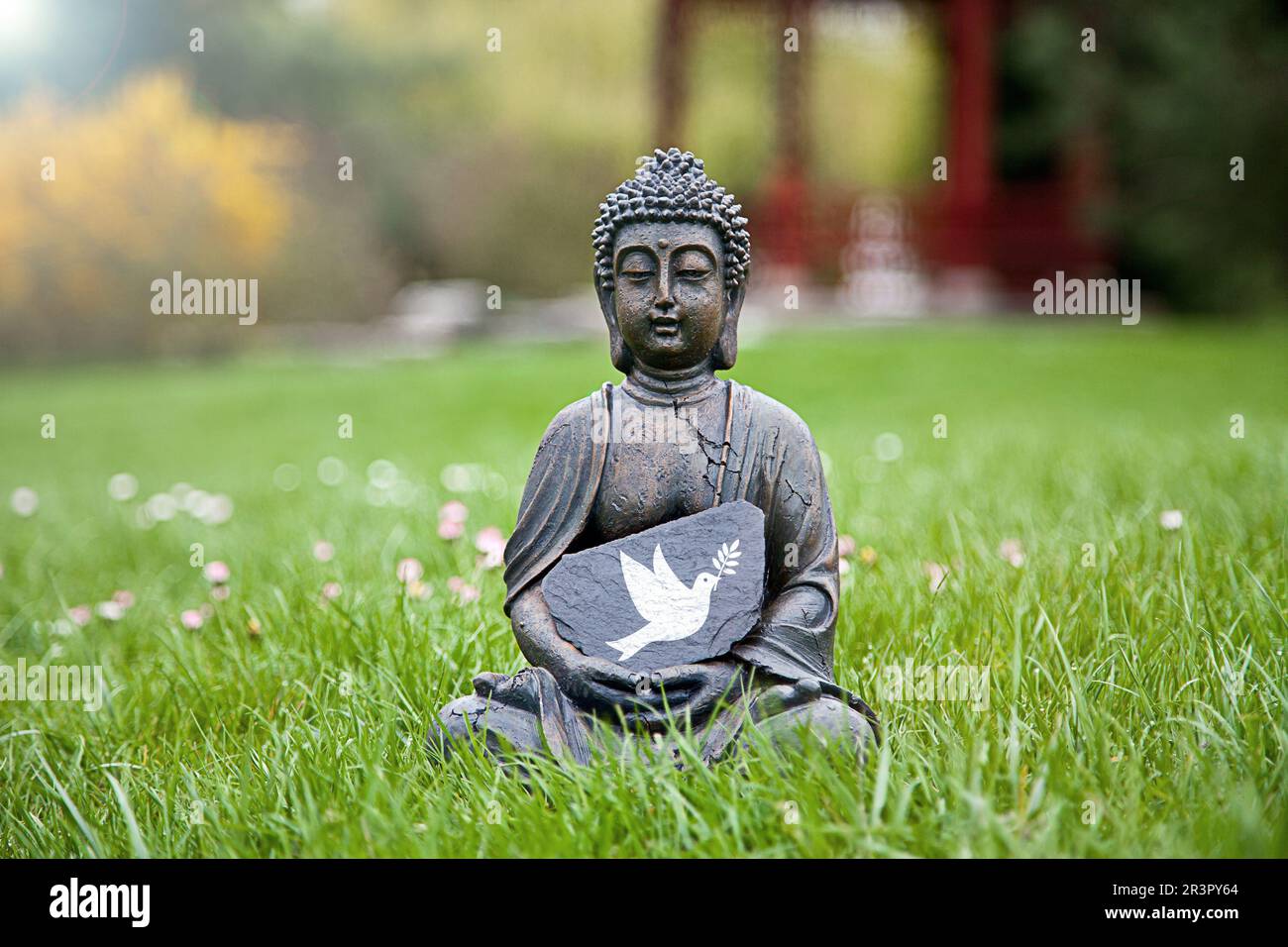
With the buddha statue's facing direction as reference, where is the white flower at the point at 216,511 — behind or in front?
behind

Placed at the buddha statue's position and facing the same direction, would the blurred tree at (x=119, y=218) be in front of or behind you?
behind

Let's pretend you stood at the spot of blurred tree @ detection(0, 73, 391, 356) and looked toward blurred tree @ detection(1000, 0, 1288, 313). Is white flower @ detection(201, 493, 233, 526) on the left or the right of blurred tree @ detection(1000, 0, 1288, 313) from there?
right

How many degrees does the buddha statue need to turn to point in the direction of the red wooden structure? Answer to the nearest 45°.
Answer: approximately 180°

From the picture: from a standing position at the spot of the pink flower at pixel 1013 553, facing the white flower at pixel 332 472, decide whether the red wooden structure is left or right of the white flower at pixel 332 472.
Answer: right

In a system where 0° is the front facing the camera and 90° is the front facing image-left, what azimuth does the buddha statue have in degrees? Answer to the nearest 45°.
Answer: approximately 0°

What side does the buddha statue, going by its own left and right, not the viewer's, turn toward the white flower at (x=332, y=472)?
back

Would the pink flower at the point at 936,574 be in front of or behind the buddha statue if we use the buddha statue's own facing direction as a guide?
behind
